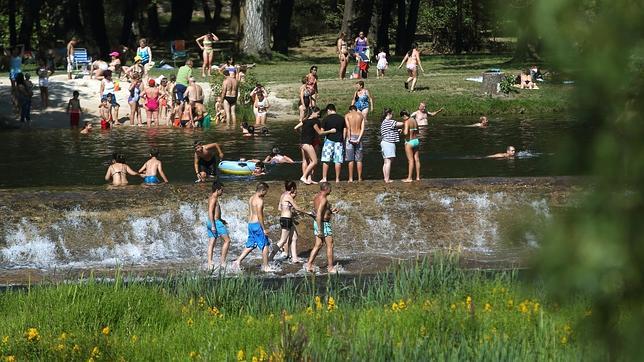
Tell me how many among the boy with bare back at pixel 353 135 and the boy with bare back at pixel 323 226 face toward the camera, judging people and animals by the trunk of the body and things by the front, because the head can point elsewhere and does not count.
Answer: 0

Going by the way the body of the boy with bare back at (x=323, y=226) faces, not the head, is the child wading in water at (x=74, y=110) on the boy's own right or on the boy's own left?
on the boy's own left

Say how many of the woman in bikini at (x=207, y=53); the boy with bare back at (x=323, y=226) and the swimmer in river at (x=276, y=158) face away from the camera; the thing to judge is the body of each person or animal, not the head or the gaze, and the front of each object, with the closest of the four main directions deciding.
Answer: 1

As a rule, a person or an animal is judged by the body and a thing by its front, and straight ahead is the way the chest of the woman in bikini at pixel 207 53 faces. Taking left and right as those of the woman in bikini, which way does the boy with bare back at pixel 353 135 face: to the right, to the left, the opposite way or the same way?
the opposite way
